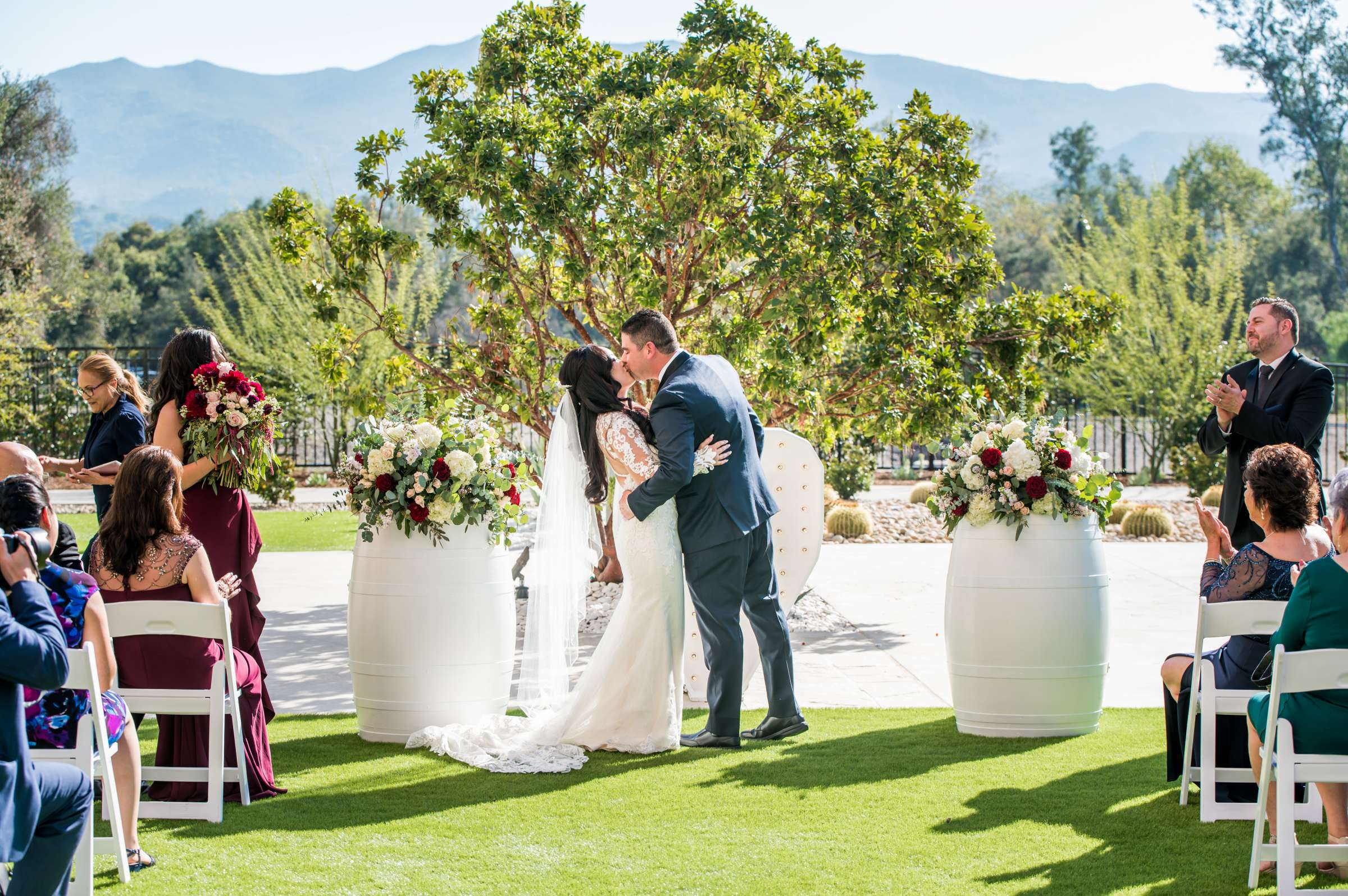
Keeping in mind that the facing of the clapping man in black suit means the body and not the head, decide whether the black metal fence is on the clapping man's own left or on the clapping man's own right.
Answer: on the clapping man's own right

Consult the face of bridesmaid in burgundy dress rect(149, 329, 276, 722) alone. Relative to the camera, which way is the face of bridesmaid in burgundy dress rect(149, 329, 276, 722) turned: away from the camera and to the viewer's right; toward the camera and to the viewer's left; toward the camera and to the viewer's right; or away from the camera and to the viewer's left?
away from the camera and to the viewer's right

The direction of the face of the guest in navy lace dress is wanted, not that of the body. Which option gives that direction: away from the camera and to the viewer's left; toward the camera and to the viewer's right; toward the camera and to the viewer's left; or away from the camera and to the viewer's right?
away from the camera and to the viewer's left

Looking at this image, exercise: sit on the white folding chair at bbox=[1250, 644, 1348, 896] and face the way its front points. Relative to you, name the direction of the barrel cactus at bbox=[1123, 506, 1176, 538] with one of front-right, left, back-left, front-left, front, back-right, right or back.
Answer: front

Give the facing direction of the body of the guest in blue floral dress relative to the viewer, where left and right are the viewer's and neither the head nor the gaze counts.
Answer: facing away from the viewer and to the right of the viewer

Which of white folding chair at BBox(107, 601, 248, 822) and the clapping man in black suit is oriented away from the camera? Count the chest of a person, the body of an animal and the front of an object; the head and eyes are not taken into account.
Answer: the white folding chair

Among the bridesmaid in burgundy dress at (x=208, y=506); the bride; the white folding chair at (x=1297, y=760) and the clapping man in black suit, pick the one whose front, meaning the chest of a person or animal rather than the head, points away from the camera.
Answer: the white folding chair

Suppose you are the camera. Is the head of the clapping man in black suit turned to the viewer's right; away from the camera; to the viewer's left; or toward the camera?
to the viewer's left

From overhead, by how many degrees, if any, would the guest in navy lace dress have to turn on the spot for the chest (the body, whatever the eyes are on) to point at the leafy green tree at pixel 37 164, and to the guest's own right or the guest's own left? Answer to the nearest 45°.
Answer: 0° — they already face it

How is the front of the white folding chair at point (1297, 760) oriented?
away from the camera

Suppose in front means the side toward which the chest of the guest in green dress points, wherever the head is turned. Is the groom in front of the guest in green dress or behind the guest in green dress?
in front

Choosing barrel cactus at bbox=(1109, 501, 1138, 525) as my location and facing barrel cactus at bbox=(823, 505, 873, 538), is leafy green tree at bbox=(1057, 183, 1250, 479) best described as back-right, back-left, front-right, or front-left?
back-right

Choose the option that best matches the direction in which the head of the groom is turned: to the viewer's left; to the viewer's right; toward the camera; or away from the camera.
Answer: to the viewer's left

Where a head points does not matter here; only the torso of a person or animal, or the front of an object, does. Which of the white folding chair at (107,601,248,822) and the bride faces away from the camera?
the white folding chair

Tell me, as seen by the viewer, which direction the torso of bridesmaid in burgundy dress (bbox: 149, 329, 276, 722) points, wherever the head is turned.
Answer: to the viewer's right

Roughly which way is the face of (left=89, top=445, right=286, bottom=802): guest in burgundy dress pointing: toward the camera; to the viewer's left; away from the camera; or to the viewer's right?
away from the camera
